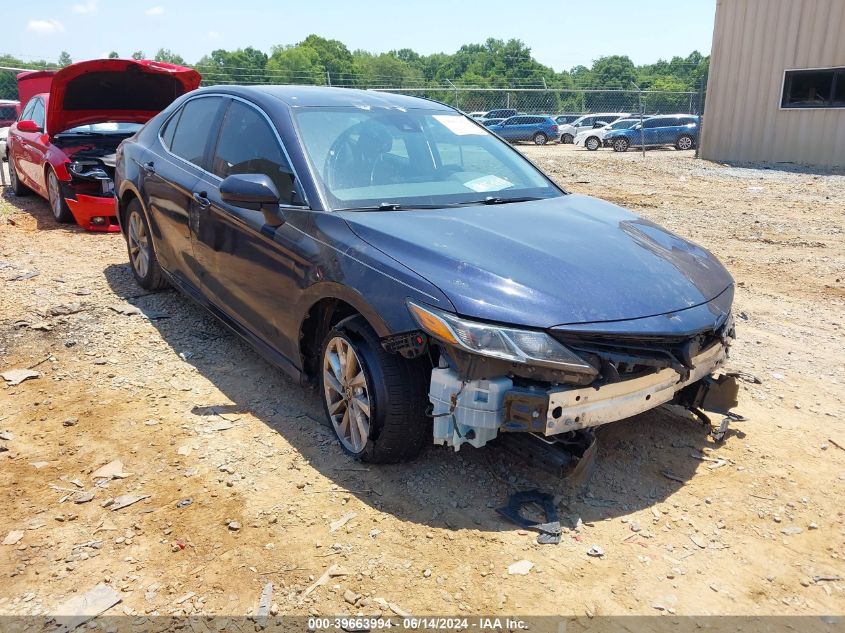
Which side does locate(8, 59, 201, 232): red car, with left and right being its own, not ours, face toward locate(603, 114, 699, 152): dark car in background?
left

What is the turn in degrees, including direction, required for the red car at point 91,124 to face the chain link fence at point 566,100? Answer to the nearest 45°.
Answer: approximately 90° to its left

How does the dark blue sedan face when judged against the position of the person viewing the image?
facing the viewer and to the right of the viewer

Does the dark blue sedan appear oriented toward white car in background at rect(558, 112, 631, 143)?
no

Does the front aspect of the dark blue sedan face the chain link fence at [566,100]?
no

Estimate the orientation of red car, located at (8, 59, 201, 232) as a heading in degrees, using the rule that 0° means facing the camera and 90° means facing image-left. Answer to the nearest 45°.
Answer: approximately 315°

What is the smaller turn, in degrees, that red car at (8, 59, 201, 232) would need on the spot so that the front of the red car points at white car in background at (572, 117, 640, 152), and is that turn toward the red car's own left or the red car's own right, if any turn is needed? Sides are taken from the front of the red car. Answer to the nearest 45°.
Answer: approximately 90° to the red car's own left

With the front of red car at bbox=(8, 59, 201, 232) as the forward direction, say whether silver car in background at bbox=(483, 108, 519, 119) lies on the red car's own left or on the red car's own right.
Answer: on the red car's own left

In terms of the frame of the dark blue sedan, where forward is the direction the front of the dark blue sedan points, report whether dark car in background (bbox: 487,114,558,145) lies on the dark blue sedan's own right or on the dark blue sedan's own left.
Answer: on the dark blue sedan's own left

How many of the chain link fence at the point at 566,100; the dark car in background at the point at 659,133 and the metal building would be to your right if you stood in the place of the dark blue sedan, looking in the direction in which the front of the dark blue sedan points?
0

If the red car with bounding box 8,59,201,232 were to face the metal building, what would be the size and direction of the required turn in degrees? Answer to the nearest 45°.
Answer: approximately 45° to its left

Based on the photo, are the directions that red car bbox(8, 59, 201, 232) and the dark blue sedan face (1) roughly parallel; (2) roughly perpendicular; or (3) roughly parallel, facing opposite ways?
roughly parallel

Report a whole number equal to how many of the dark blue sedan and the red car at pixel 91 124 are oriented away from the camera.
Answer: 0

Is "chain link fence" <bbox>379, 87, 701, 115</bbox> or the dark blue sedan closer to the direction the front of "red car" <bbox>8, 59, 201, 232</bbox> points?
the dark blue sedan
